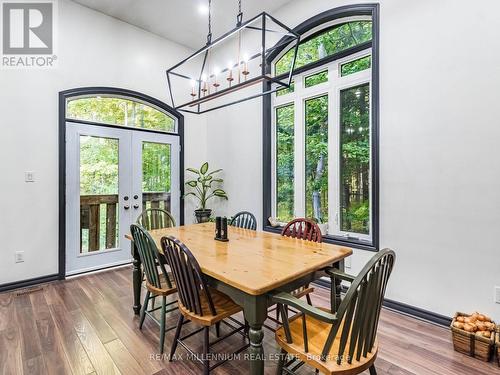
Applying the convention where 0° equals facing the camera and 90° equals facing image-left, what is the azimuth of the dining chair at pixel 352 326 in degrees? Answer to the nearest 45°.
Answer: approximately 135°

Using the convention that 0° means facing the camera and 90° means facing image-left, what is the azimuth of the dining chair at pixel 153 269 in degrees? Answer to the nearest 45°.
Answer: approximately 225°

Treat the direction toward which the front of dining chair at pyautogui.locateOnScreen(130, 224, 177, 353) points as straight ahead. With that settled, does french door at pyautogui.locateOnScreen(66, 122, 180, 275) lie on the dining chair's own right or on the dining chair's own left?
on the dining chair's own left

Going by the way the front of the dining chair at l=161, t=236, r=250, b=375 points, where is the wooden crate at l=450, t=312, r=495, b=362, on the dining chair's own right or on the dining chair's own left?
on the dining chair's own right

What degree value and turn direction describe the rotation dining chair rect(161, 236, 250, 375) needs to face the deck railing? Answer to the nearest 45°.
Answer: approximately 90° to its left

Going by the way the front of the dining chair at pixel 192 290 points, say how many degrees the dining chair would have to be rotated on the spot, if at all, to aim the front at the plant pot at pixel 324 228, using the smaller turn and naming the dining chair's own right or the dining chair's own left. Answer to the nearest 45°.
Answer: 0° — it already faces it

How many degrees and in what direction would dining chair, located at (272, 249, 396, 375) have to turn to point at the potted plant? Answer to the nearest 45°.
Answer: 0° — it already faces it

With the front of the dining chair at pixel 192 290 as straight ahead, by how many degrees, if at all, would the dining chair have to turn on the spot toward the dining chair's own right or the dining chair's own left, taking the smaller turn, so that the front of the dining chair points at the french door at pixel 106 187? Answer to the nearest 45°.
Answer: approximately 90° to the dining chair's own left

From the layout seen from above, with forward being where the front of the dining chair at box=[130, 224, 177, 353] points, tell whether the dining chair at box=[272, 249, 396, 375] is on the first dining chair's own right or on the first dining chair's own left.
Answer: on the first dining chair's own right

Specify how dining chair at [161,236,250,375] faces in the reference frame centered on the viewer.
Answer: facing away from the viewer and to the right of the viewer

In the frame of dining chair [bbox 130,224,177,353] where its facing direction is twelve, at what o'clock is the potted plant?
The potted plant is roughly at 11 o'clock from the dining chair.
